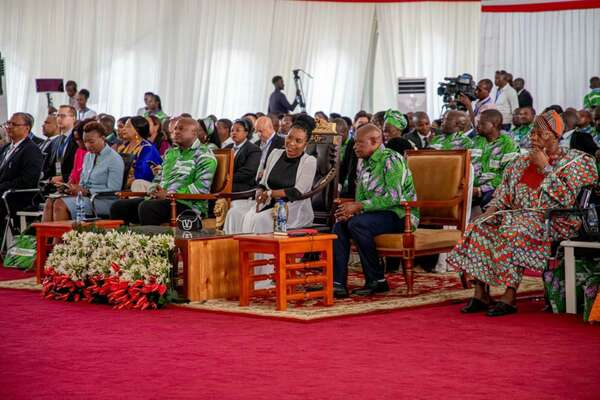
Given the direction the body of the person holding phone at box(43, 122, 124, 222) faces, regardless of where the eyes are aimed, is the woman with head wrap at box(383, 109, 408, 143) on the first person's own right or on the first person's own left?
on the first person's own left

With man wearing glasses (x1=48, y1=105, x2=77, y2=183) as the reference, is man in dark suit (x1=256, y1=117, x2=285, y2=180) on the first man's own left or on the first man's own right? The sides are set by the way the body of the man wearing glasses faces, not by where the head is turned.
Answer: on the first man's own left

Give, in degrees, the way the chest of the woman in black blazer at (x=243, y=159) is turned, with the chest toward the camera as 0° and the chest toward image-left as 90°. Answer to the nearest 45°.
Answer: approximately 45°

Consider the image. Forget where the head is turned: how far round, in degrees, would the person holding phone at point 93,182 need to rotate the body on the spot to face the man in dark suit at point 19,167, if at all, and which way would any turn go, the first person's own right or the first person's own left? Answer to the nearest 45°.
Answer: approximately 90° to the first person's own right

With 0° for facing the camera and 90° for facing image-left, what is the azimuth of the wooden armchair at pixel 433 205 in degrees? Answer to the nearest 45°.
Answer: approximately 45°

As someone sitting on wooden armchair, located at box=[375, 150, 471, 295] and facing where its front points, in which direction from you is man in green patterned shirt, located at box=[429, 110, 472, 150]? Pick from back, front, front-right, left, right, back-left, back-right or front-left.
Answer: back-right
